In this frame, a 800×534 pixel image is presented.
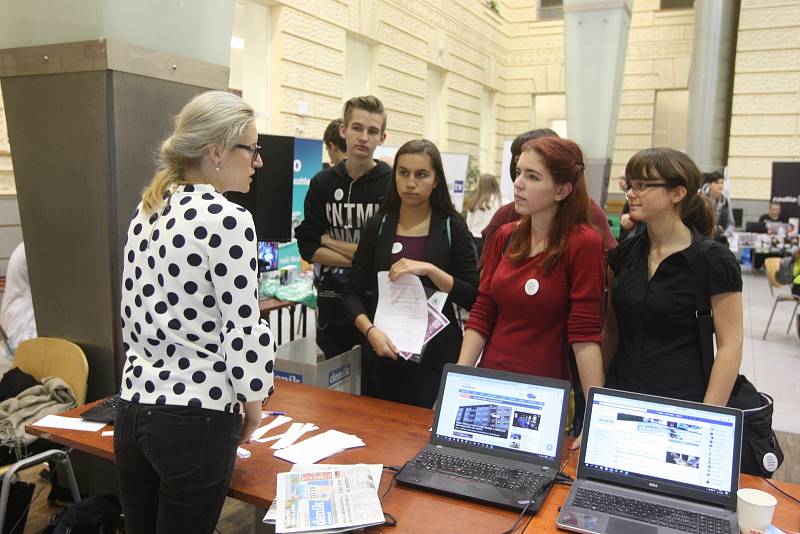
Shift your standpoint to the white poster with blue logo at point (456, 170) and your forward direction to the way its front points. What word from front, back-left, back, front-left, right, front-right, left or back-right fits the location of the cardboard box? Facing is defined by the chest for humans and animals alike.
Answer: front

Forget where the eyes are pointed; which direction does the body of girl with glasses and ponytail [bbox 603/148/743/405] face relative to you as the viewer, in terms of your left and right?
facing the viewer and to the left of the viewer

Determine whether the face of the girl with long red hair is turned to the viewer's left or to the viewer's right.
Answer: to the viewer's left

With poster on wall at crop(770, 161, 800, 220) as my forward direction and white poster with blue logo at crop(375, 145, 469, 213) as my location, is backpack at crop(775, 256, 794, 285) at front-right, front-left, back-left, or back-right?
front-right

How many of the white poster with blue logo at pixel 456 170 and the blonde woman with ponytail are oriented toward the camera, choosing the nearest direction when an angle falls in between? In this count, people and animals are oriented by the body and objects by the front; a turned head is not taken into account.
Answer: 1

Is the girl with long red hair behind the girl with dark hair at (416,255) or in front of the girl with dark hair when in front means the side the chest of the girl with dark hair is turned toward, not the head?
in front

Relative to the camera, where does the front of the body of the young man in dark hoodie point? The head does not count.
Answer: toward the camera

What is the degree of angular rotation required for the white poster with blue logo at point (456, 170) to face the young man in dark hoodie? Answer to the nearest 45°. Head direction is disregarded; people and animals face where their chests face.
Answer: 0° — it already faces them

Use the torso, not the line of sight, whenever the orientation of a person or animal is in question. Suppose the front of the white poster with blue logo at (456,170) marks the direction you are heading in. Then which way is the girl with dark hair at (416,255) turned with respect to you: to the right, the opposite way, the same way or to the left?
the same way

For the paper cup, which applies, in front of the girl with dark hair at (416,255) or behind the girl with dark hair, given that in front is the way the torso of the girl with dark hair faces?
in front

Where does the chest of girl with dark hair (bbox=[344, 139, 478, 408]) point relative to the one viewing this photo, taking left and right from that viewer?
facing the viewer

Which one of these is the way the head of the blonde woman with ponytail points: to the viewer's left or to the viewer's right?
to the viewer's right

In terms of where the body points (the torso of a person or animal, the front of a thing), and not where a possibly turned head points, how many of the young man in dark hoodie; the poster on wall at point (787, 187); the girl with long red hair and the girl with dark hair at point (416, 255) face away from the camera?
0

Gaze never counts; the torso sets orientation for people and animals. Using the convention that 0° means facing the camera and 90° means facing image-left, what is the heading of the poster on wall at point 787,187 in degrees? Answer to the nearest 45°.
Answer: approximately 0°

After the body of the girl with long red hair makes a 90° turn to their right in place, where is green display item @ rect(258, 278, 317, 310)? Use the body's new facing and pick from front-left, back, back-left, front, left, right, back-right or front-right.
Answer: front

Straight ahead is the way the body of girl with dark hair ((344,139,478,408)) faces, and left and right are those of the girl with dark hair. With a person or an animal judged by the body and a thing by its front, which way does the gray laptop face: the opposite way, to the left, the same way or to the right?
the same way
